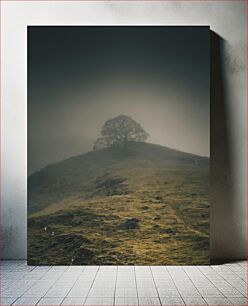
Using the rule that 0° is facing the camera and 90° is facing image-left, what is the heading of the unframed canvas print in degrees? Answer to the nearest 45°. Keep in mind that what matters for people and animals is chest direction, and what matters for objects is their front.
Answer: approximately 0°
